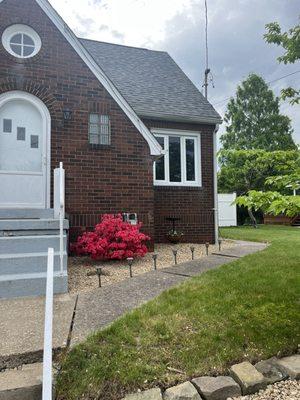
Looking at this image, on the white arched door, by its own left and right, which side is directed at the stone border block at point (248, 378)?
front

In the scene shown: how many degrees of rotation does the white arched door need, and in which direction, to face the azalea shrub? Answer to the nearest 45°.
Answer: approximately 45° to its left

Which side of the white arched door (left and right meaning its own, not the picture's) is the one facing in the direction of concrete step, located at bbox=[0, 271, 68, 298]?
front

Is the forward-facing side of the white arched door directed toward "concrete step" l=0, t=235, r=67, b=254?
yes
